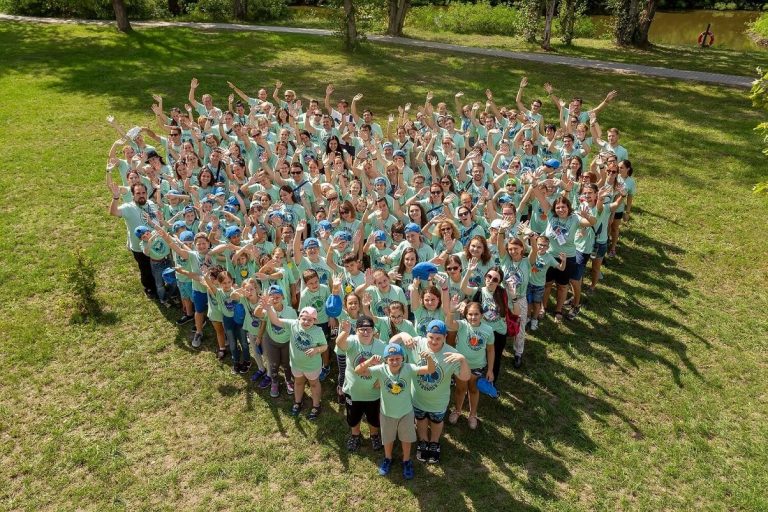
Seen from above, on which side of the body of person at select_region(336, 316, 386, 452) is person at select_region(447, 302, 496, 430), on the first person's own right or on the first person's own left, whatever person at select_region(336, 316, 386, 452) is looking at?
on the first person's own left

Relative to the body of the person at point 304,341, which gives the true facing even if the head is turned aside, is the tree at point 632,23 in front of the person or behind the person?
behind

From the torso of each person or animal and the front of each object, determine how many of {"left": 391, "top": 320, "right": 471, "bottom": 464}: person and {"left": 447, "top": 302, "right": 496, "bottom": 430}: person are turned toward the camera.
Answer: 2

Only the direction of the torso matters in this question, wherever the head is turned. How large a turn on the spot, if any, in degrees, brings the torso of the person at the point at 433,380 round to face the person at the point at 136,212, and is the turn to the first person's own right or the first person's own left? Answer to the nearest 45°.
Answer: approximately 135° to the first person's own right

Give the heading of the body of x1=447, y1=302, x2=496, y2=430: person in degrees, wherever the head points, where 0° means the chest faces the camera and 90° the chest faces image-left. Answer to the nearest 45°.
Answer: approximately 0°

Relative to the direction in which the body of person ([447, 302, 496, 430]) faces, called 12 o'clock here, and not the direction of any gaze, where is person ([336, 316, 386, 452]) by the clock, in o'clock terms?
person ([336, 316, 386, 452]) is roughly at 2 o'clock from person ([447, 302, 496, 430]).
